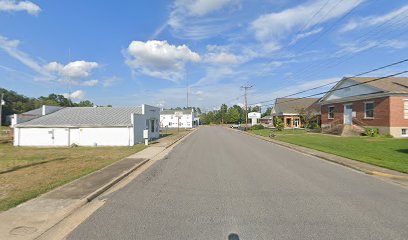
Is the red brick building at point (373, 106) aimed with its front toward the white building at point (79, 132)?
yes

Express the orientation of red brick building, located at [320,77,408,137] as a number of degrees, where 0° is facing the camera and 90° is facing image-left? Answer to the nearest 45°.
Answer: approximately 45°
